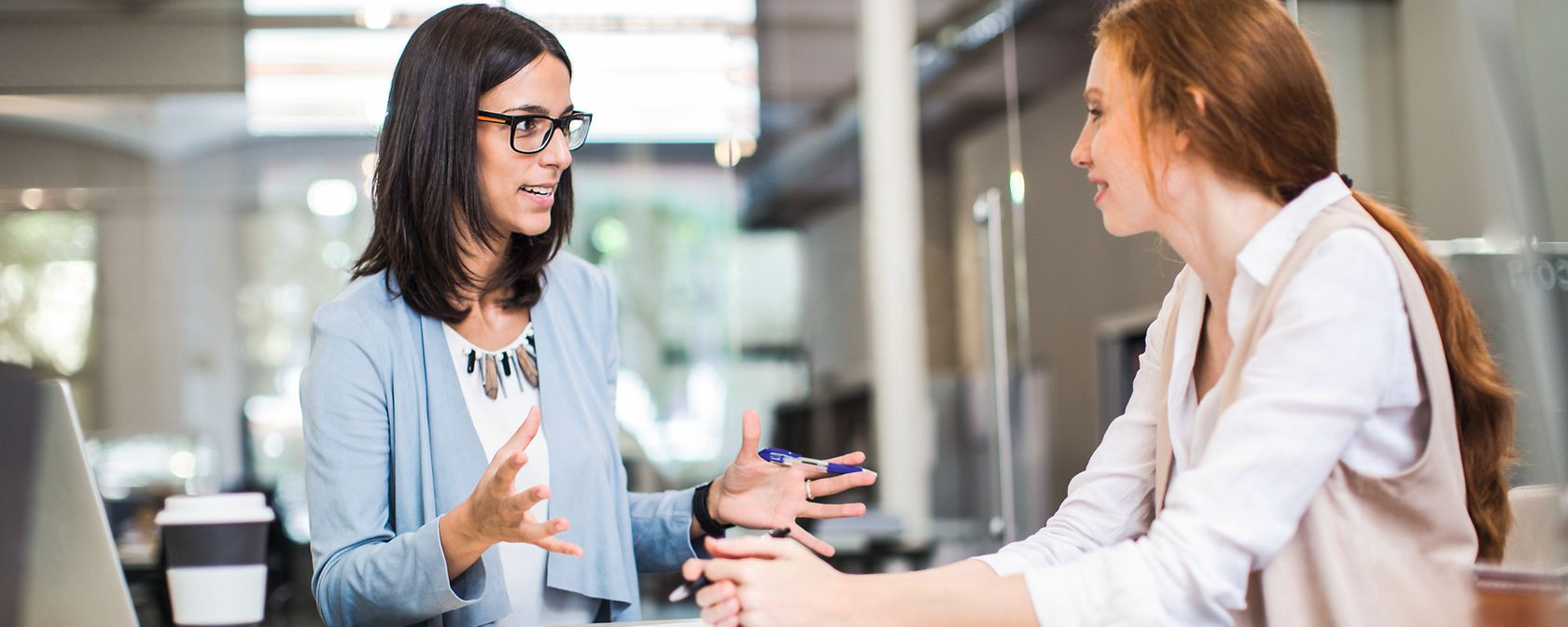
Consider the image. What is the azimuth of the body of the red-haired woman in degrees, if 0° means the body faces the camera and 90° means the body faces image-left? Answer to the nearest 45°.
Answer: approximately 90°

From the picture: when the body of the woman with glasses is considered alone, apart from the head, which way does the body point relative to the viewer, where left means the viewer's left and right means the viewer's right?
facing the viewer and to the right of the viewer

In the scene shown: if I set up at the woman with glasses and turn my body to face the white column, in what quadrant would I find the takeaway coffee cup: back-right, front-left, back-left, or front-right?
back-left

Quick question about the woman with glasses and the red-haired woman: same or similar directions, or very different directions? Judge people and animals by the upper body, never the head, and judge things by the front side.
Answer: very different directions

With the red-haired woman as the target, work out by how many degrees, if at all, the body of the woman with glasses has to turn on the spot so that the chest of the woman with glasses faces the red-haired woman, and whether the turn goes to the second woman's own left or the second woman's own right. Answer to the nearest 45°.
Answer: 0° — they already face them

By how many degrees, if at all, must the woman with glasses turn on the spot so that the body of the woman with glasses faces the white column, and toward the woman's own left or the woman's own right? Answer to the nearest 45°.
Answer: approximately 90° to the woman's own left

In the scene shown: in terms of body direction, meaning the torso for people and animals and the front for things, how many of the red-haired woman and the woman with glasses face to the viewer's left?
1

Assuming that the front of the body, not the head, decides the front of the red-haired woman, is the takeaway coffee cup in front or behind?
in front

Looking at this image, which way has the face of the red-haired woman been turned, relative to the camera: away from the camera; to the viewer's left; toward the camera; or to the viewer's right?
to the viewer's left

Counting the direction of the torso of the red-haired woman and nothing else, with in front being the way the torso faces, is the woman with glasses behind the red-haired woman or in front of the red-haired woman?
in front
